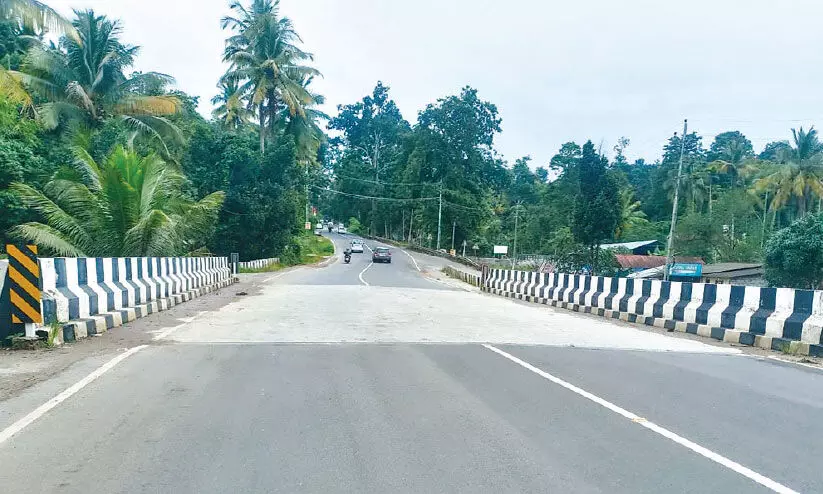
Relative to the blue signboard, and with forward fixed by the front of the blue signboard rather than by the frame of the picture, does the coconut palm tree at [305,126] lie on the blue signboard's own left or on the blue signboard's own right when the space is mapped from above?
on the blue signboard's own right

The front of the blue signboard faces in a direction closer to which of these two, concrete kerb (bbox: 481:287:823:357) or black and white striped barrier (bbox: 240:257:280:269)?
the concrete kerb

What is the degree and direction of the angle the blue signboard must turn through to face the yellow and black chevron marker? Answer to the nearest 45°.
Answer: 0° — it already faces it

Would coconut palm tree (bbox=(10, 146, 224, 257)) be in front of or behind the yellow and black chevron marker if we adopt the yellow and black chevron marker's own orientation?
behind

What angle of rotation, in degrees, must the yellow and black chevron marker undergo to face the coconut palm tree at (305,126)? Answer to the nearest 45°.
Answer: approximately 135° to its left

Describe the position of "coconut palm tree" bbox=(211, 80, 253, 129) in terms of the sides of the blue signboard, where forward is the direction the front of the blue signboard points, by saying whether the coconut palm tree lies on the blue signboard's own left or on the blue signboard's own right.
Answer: on the blue signboard's own right

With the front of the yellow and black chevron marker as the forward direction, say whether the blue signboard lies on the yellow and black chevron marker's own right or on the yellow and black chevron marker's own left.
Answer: on the yellow and black chevron marker's own left

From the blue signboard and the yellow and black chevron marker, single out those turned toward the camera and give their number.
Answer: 2
